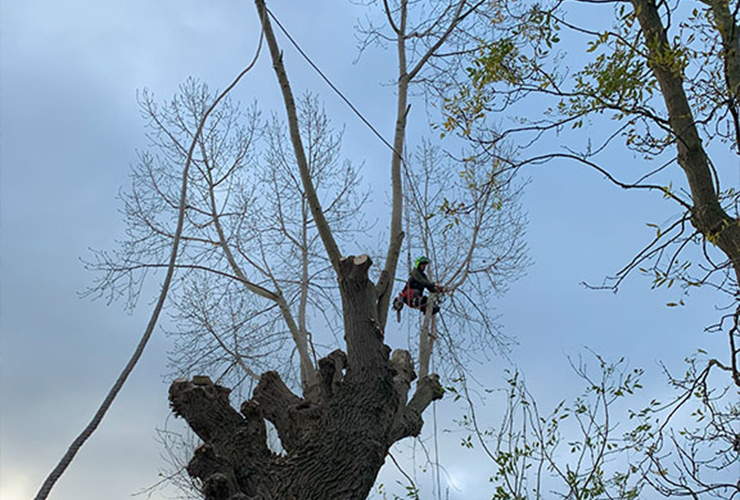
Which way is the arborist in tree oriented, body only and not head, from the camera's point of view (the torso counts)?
to the viewer's right
